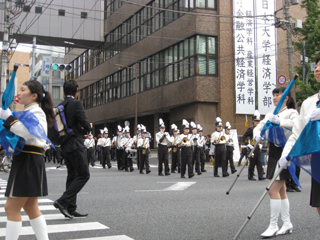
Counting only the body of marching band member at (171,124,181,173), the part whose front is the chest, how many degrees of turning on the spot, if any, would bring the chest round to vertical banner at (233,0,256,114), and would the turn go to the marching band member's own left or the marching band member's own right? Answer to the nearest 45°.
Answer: approximately 135° to the marching band member's own left

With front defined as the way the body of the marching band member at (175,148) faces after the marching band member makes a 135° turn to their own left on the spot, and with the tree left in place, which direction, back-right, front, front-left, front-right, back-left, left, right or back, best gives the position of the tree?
front

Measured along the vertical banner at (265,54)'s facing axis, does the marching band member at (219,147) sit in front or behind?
in front

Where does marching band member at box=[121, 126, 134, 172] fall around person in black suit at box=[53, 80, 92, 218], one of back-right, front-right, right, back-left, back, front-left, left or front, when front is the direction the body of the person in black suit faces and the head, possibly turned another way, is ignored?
left

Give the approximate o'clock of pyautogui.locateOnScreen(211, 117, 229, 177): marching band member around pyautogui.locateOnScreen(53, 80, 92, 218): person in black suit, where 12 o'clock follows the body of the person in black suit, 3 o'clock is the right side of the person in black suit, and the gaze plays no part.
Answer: The marching band member is roughly at 10 o'clock from the person in black suit.

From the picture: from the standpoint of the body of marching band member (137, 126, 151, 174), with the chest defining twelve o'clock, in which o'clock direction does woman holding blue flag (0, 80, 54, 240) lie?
The woman holding blue flag is roughly at 12 o'clock from the marching band member.

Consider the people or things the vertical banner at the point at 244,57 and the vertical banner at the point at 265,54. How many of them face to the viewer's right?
0

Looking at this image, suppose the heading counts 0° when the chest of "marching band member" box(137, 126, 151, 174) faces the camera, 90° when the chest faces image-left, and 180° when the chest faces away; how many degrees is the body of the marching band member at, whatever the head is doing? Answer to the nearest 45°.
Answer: approximately 0°

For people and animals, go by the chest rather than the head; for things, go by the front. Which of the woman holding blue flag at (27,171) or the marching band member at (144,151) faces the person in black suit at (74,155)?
the marching band member
